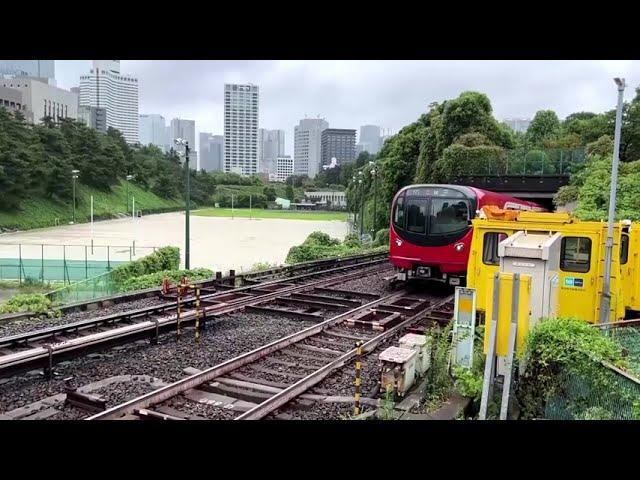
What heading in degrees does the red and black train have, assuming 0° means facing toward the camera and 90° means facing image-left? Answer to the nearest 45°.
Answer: approximately 45°

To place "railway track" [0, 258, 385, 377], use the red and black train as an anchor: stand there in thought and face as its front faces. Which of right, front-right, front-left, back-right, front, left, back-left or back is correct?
front

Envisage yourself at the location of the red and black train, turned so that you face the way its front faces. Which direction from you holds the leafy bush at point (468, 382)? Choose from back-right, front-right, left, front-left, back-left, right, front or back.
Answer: front-left

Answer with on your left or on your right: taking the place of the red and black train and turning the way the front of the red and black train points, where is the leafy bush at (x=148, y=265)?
on your right

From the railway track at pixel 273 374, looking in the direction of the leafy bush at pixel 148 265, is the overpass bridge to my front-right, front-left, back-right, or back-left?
front-right

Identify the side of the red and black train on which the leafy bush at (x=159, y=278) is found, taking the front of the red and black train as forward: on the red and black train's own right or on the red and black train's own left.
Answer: on the red and black train's own right

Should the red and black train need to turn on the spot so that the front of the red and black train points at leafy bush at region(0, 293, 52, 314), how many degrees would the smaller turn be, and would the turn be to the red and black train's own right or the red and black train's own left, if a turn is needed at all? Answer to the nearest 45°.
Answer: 0° — it already faces it

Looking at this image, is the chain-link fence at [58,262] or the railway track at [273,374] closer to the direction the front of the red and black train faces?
the railway track

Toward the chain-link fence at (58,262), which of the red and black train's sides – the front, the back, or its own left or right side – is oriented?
right

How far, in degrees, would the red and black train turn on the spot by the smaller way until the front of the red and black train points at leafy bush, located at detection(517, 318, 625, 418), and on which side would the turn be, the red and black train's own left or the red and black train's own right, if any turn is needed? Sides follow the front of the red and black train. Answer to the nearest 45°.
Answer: approximately 45° to the red and black train's own left
